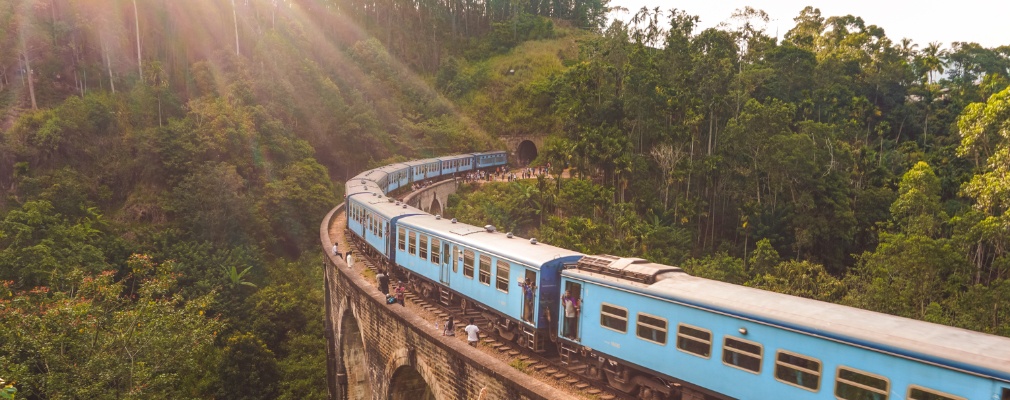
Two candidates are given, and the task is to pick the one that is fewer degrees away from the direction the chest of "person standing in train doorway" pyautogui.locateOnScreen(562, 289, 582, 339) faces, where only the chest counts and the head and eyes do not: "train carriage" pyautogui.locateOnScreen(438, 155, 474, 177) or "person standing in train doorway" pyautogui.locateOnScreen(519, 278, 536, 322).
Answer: the person standing in train doorway

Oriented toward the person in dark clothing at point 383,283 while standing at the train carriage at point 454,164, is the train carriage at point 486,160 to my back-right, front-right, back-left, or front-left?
back-left

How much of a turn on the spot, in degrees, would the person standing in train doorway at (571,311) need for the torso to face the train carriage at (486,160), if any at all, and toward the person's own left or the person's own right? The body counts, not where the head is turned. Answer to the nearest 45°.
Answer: approximately 135° to the person's own right

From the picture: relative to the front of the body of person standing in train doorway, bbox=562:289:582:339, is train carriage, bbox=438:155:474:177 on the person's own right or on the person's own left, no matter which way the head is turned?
on the person's own right

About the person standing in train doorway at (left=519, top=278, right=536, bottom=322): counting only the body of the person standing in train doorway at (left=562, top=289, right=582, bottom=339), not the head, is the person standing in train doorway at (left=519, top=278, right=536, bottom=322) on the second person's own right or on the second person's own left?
on the second person's own right

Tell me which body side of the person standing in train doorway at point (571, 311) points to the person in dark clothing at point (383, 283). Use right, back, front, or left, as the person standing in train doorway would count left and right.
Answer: right

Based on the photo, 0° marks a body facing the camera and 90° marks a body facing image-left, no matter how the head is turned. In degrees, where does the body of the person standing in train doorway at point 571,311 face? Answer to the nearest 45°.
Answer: approximately 45°
